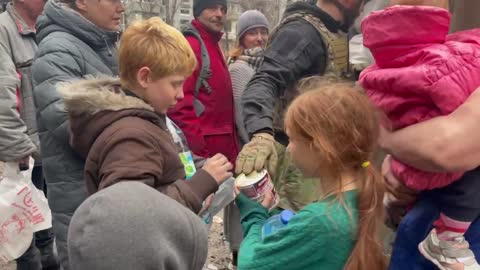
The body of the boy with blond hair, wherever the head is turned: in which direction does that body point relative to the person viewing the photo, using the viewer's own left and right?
facing to the right of the viewer

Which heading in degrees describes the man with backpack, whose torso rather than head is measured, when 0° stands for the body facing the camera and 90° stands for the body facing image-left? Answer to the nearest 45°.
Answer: approximately 315°

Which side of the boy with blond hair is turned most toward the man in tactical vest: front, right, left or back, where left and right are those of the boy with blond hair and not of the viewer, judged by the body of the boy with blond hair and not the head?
front

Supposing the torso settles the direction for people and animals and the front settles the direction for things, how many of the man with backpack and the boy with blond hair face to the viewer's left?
0

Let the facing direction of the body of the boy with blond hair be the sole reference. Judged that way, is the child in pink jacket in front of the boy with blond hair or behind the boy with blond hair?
in front

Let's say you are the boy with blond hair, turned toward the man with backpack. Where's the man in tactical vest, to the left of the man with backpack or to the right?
right

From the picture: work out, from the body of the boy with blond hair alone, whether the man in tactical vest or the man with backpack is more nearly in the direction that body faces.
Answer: the man in tactical vest
